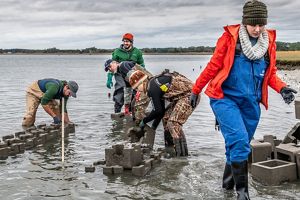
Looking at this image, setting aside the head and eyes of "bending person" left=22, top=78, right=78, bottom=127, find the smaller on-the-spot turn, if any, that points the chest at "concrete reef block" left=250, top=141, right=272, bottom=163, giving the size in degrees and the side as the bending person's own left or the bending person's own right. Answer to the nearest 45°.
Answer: approximately 45° to the bending person's own right

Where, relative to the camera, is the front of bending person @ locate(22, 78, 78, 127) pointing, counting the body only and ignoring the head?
to the viewer's right

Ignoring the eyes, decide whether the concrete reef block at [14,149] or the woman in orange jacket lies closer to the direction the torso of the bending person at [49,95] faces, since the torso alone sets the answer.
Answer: the woman in orange jacket

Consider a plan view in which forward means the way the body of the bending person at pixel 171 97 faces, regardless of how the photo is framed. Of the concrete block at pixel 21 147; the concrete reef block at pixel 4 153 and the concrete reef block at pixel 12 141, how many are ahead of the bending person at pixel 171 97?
3

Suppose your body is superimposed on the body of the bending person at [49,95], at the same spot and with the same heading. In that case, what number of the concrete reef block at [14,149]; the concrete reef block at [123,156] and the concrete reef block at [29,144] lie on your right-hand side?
3

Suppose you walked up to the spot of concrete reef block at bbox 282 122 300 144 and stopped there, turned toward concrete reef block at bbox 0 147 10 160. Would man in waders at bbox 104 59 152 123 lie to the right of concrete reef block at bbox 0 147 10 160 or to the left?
right

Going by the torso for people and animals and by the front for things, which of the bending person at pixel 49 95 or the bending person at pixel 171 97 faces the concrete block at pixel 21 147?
the bending person at pixel 171 97

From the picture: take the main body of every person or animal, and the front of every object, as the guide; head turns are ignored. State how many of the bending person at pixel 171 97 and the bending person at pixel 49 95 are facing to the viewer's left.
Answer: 1

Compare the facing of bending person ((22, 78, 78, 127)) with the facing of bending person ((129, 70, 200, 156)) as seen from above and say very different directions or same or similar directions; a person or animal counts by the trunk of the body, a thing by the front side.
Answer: very different directions

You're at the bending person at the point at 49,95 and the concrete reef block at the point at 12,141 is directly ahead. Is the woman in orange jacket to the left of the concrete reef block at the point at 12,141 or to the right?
left

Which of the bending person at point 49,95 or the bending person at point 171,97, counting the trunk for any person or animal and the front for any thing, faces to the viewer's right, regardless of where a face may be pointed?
the bending person at point 49,95

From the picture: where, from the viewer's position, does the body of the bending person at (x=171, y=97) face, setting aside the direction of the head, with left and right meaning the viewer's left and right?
facing to the left of the viewer

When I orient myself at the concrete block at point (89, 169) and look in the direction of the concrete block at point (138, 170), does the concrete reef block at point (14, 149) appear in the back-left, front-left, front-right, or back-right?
back-left

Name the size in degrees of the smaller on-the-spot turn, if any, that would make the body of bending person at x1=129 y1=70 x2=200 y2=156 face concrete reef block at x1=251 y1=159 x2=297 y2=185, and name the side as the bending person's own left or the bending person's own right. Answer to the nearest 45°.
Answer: approximately 135° to the bending person's own left

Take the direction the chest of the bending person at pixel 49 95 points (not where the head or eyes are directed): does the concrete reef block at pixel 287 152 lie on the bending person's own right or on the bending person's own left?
on the bending person's own right
